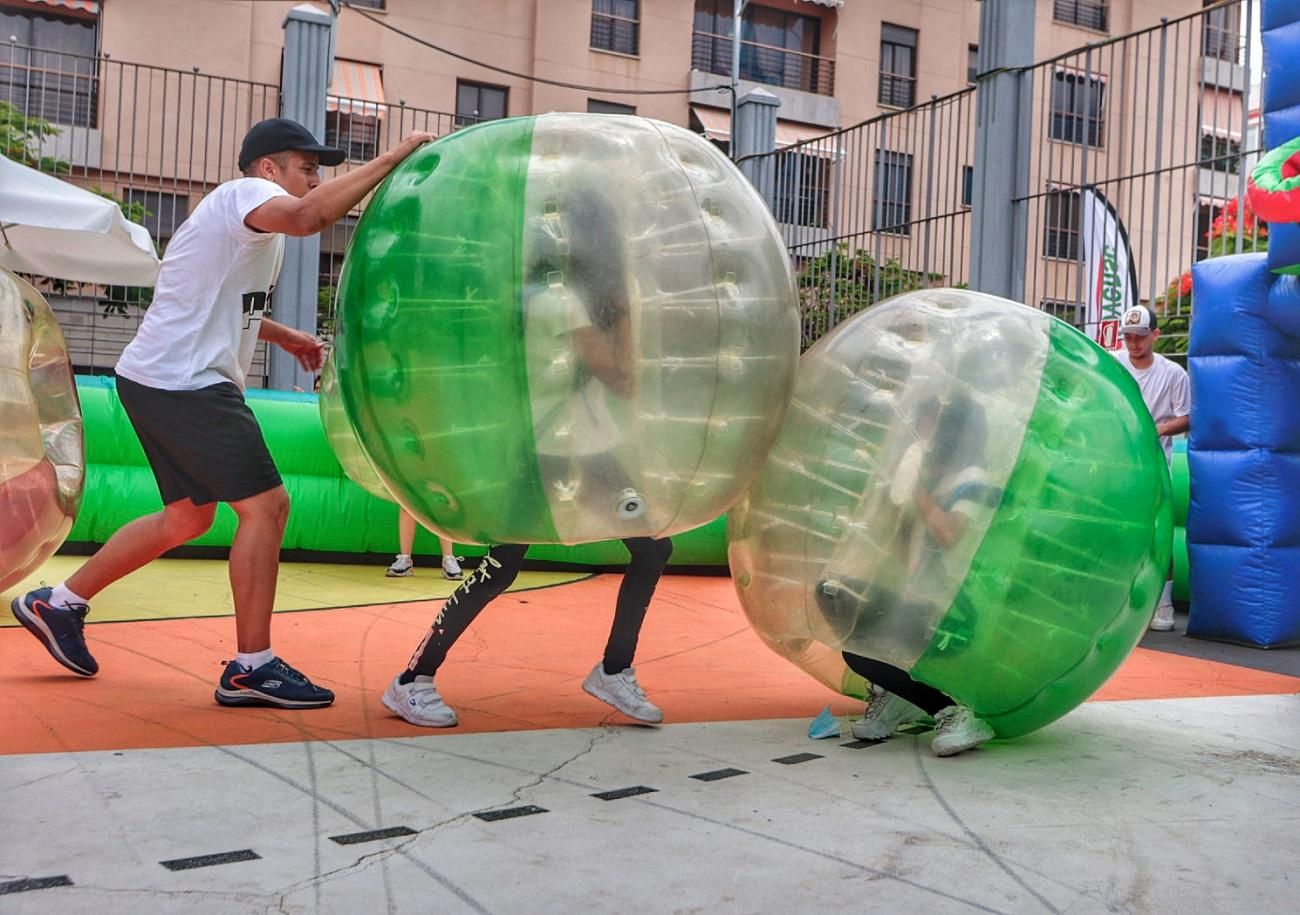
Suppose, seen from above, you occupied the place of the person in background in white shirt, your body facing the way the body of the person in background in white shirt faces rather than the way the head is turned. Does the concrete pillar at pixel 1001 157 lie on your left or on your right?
on your right

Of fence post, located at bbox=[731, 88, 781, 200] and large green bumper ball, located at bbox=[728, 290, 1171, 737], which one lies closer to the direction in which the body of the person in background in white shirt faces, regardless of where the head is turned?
the large green bumper ball

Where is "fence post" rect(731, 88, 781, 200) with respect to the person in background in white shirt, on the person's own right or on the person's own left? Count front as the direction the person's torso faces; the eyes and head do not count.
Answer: on the person's own right

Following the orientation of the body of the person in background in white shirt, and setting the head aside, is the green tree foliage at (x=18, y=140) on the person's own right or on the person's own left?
on the person's own right

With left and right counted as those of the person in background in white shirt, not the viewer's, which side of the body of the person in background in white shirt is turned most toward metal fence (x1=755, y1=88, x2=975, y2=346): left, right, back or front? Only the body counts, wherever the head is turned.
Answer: right

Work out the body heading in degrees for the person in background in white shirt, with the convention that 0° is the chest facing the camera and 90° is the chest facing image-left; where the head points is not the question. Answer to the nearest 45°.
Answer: approximately 45°
